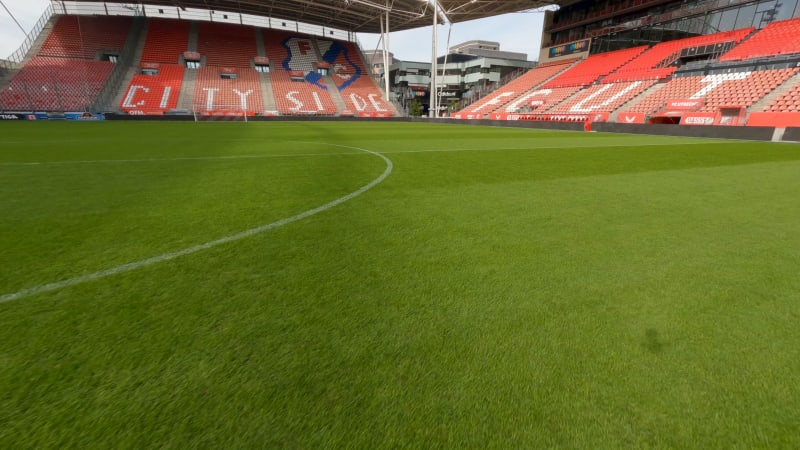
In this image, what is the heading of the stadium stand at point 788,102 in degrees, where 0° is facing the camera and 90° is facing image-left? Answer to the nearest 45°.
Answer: approximately 45°
